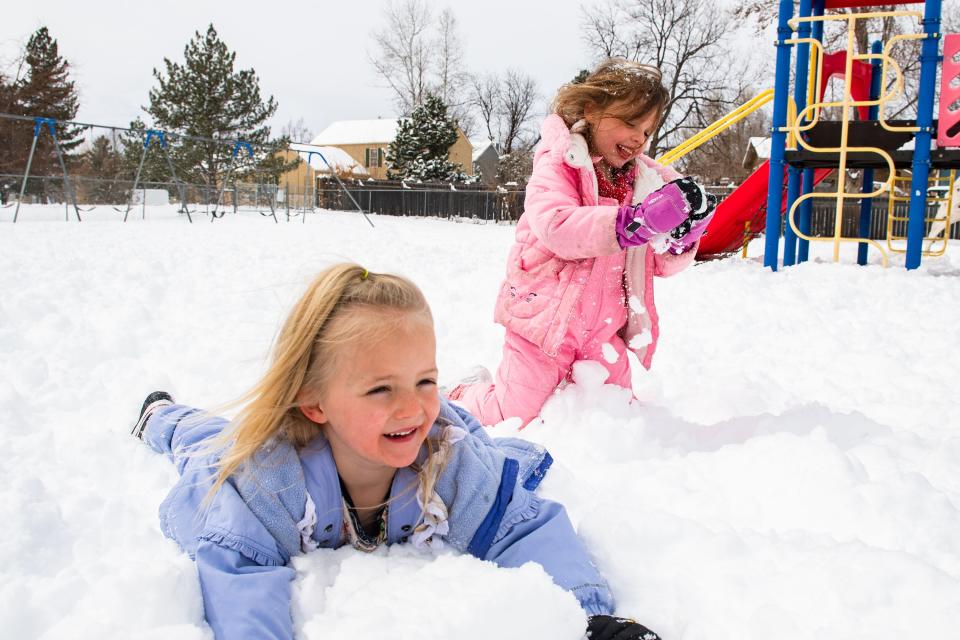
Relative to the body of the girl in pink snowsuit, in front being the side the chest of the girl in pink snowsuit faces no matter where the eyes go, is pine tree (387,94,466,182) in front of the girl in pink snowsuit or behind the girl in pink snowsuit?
behind

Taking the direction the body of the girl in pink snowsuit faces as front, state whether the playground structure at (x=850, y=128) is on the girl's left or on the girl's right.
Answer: on the girl's left

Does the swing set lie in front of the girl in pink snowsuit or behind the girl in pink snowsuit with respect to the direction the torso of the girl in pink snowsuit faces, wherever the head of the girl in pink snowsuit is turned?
behind
